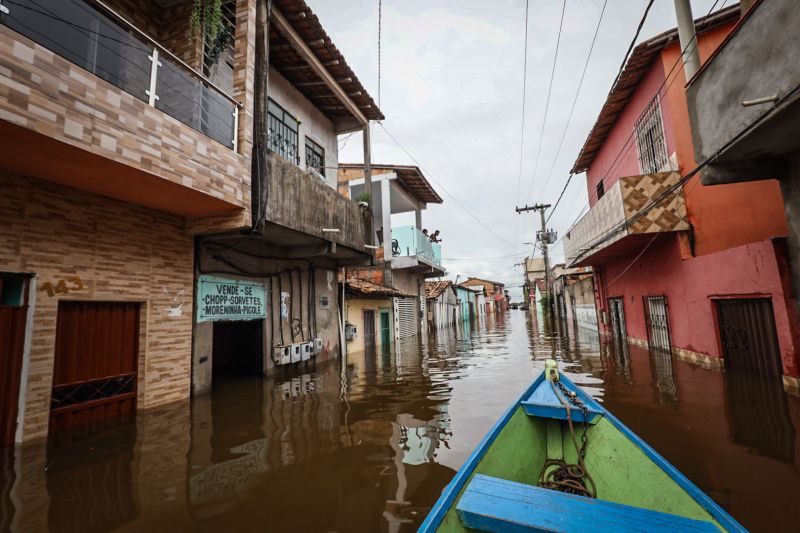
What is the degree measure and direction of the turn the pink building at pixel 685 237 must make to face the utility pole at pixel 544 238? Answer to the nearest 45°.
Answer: approximately 90° to its right

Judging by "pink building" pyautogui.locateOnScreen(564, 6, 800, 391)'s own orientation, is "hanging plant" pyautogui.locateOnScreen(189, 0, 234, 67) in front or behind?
in front

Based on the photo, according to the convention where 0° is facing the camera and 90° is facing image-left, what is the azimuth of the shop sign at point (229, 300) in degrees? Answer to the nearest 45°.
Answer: approximately 315°

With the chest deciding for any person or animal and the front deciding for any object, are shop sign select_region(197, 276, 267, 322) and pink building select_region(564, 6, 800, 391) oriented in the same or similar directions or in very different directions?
very different directions

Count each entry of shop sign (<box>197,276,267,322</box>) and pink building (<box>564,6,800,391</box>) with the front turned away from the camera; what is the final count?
0

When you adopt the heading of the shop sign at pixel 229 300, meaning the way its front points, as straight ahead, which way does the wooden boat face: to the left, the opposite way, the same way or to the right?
to the left

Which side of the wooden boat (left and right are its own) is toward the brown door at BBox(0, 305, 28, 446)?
left

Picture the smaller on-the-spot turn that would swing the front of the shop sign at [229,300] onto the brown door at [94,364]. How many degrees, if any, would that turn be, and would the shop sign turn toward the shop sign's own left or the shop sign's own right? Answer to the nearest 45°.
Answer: approximately 90° to the shop sign's own right

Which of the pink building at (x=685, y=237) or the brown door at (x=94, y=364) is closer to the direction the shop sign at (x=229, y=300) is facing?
the pink building

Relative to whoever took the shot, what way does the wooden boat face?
facing away from the viewer

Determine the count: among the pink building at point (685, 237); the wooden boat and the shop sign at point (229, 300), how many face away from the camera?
1

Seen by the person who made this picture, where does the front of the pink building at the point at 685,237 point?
facing the viewer and to the left of the viewer

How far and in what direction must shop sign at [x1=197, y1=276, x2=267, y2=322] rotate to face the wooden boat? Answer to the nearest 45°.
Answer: approximately 45° to its right

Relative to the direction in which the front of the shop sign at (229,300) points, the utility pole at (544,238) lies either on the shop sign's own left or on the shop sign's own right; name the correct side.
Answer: on the shop sign's own left

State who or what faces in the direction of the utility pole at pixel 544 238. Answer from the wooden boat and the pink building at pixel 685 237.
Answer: the wooden boat

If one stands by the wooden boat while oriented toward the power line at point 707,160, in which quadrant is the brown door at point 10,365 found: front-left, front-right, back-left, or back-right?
back-left

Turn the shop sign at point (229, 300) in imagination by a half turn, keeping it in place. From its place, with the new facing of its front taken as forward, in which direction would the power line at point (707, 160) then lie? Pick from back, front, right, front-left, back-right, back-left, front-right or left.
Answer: back

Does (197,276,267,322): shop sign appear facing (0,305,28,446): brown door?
no

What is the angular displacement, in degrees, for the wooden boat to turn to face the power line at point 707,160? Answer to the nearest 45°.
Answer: approximately 45° to its right
